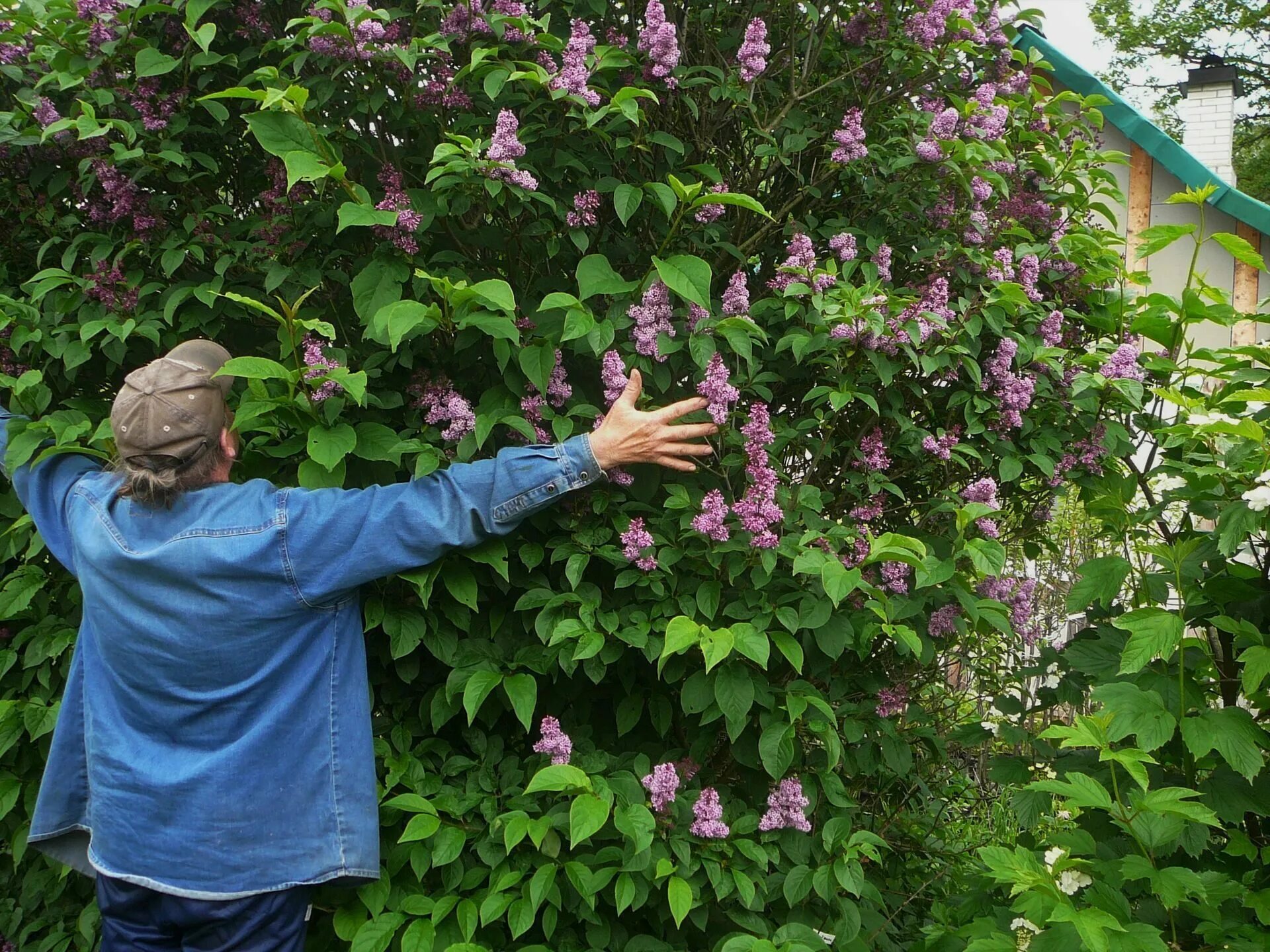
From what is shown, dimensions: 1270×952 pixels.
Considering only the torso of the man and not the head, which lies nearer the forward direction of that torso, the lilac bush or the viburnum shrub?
the lilac bush

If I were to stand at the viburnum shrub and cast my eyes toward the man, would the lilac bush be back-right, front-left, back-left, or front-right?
front-right

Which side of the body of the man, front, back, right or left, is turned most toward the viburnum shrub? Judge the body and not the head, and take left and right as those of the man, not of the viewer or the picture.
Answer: right

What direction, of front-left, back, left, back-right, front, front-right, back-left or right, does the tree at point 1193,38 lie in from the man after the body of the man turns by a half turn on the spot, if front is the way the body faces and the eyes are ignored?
back-left

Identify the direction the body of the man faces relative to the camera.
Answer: away from the camera

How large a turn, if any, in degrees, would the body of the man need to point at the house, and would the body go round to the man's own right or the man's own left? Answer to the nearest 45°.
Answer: approximately 45° to the man's own right
